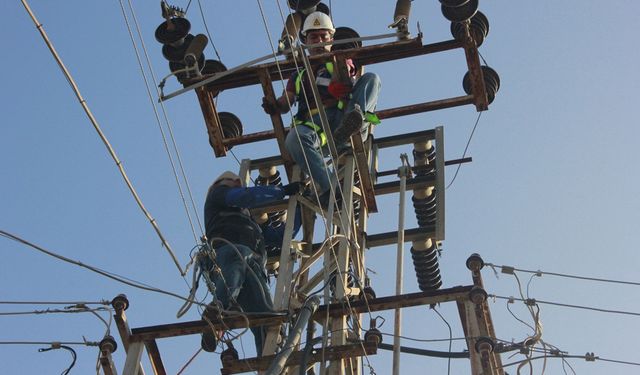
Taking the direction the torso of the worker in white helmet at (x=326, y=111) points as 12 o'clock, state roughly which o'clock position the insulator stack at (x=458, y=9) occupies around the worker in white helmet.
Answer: The insulator stack is roughly at 10 o'clock from the worker in white helmet.

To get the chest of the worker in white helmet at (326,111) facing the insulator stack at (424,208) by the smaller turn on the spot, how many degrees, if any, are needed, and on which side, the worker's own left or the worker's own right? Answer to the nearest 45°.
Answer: approximately 135° to the worker's own left

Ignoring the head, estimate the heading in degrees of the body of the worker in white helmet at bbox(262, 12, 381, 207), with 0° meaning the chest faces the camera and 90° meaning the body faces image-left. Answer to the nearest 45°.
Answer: approximately 0°

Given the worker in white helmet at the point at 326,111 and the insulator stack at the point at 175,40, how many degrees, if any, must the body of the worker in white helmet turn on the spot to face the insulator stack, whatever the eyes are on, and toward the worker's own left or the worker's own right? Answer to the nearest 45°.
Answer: approximately 90° to the worker's own right

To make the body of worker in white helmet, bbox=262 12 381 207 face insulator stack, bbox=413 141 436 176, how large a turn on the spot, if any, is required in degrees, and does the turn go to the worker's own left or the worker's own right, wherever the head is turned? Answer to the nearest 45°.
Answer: approximately 135° to the worker's own left
